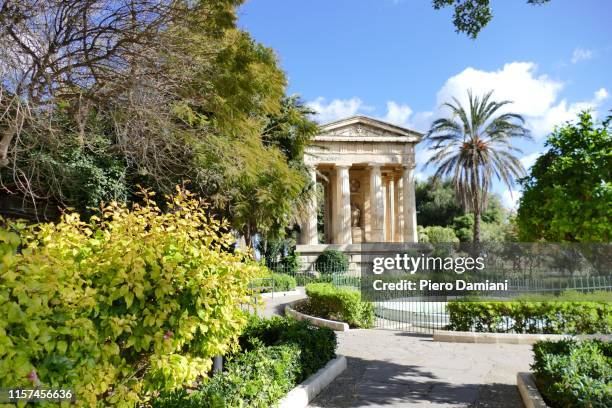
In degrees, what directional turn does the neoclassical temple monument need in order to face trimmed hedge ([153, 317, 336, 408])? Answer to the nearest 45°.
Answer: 0° — it already faces it

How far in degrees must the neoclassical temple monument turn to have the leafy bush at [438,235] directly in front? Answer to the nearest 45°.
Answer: approximately 135° to its left

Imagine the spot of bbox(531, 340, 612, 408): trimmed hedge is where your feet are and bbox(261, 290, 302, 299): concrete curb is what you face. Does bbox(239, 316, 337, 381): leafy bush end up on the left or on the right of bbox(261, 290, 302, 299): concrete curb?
left

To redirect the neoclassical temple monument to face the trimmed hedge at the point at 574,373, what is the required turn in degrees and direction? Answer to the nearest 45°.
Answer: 0° — it already faces it

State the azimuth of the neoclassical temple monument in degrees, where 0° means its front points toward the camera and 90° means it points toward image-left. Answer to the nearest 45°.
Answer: approximately 0°

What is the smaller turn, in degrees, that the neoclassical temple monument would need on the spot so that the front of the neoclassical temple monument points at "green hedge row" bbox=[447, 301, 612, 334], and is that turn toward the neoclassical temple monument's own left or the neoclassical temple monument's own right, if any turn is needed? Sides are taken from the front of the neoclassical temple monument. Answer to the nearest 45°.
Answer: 0° — it already faces it
